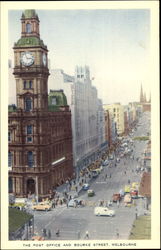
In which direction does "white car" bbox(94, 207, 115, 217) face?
to the viewer's right

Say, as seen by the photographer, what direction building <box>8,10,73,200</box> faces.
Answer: facing the viewer

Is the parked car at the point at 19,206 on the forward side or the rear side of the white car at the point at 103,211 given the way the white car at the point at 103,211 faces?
on the rear side
